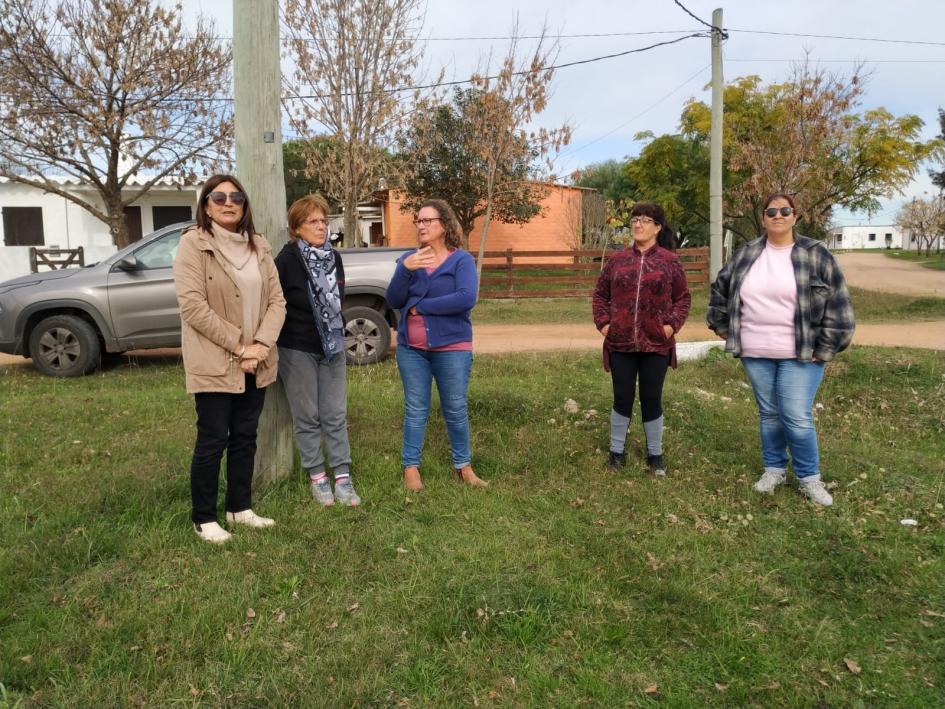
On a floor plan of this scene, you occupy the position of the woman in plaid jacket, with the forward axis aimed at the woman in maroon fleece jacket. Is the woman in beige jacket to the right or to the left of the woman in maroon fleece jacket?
left

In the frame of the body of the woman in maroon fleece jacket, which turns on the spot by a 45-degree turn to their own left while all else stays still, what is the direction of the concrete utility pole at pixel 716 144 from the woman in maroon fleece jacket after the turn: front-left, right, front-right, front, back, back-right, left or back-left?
back-left

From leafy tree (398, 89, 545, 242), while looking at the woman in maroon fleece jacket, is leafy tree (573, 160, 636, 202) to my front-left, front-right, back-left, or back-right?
back-left

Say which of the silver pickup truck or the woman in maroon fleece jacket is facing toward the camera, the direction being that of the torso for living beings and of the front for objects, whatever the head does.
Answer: the woman in maroon fleece jacket

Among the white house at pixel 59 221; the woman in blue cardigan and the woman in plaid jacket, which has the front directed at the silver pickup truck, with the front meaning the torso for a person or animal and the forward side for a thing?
the white house

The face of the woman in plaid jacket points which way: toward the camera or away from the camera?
toward the camera

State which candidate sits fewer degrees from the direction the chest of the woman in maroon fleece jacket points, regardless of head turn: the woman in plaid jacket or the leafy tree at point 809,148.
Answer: the woman in plaid jacket

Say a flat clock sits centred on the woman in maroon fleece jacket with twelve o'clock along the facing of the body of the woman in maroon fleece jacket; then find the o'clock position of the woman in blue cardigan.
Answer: The woman in blue cardigan is roughly at 2 o'clock from the woman in maroon fleece jacket.

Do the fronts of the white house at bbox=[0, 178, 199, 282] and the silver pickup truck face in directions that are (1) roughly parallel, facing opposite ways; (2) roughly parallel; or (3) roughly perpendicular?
roughly perpendicular

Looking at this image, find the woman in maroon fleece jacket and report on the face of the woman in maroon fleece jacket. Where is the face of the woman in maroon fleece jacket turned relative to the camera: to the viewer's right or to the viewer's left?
to the viewer's left

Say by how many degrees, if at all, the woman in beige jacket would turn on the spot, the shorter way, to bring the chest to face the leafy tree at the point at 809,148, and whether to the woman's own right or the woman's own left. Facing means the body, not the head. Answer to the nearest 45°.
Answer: approximately 90° to the woman's own left

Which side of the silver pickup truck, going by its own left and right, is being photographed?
left

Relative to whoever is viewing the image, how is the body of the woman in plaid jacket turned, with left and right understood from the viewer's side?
facing the viewer

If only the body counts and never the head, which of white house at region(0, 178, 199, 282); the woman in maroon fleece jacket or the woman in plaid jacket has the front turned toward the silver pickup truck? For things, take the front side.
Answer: the white house

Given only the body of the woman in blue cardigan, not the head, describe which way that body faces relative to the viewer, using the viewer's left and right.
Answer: facing the viewer and to the left of the viewer

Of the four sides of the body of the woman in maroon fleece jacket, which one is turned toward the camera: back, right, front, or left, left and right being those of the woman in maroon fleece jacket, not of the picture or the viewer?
front
